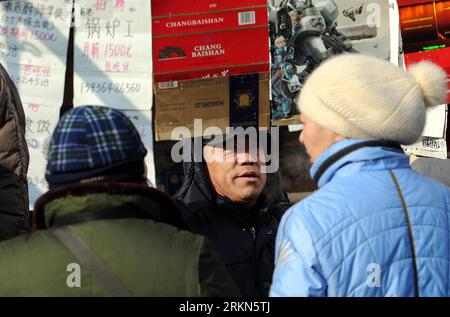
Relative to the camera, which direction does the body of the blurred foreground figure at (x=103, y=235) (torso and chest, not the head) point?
away from the camera

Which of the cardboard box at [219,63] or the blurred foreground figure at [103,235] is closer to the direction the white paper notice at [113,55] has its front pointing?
the blurred foreground figure

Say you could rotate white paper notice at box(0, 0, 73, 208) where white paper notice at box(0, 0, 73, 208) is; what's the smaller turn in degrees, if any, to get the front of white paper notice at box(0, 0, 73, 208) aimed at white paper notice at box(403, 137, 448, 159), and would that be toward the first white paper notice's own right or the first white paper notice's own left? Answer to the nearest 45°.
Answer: approximately 90° to the first white paper notice's own left

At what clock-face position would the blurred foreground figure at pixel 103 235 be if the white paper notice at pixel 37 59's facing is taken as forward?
The blurred foreground figure is roughly at 12 o'clock from the white paper notice.

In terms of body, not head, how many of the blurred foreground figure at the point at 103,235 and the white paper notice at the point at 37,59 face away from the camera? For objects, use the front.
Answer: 1

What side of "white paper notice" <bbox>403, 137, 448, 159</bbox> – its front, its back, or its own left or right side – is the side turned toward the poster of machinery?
right

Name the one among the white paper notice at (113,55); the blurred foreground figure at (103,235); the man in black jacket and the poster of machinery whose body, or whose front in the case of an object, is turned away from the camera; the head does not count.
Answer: the blurred foreground figure

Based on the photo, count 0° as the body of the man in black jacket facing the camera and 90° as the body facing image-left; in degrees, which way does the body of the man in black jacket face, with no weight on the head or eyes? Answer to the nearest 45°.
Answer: approximately 315°

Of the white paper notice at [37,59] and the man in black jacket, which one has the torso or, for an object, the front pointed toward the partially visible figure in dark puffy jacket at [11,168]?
the white paper notice

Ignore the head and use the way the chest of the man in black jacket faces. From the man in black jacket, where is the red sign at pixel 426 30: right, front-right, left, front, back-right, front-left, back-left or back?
left

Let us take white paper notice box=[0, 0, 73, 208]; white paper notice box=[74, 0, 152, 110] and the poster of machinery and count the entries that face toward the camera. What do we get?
3

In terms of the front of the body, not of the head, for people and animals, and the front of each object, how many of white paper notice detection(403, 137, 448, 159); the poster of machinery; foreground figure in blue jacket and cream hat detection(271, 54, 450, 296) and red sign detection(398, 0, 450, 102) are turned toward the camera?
3

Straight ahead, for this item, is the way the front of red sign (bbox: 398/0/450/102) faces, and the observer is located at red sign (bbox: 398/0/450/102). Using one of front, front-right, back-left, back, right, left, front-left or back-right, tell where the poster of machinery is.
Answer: right

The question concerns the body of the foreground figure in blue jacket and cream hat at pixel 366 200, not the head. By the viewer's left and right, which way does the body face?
facing away from the viewer and to the left of the viewer

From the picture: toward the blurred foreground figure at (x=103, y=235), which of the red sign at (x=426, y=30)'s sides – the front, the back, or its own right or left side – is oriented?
front
